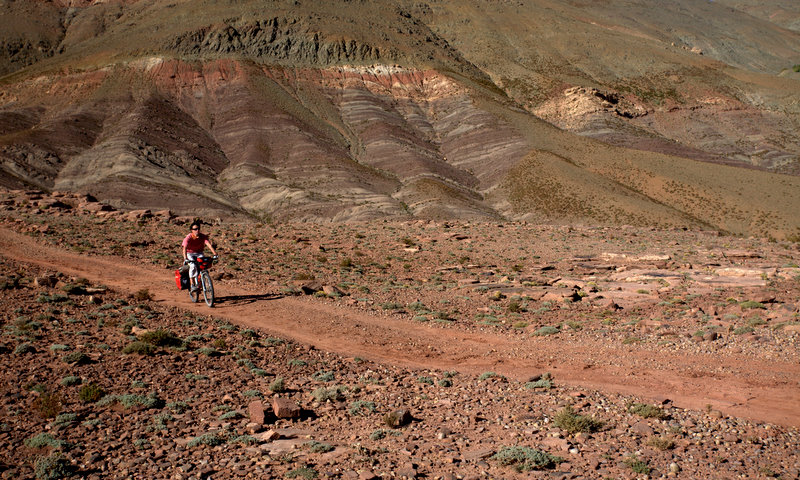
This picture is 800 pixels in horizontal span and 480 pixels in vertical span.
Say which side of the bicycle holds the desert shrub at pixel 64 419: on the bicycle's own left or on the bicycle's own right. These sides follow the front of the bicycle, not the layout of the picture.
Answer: on the bicycle's own right

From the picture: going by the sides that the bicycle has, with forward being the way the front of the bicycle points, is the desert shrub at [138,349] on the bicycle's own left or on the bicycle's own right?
on the bicycle's own right

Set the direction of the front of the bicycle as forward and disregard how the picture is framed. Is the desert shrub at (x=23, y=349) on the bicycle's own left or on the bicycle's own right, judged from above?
on the bicycle's own right

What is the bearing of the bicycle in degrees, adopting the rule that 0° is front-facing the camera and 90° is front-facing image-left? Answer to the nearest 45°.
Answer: approximately 315°

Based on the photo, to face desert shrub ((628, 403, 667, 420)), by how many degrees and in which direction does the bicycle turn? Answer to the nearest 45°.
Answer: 0° — it already faces it

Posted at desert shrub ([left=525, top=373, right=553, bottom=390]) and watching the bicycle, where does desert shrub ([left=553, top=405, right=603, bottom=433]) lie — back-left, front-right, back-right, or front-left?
back-left
